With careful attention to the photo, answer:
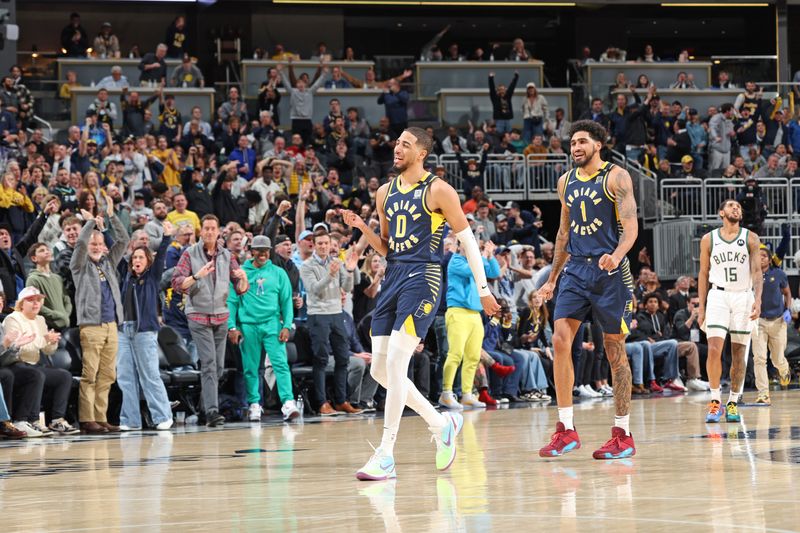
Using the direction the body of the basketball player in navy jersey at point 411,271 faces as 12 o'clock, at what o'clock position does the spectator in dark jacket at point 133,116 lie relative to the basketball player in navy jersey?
The spectator in dark jacket is roughly at 4 o'clock from the basketball player in navy jersey.

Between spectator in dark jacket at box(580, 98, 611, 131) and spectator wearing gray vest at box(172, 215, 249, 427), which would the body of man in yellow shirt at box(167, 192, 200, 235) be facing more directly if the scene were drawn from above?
the spectator wearing gray vest

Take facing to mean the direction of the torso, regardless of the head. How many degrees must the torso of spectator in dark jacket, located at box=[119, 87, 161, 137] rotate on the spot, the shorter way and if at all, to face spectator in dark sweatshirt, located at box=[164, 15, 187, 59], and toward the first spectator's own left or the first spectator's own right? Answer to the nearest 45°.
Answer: approximately 180°

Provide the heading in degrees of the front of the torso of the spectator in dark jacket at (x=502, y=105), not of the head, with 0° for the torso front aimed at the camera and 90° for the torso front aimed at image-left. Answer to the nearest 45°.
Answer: approximately 0°

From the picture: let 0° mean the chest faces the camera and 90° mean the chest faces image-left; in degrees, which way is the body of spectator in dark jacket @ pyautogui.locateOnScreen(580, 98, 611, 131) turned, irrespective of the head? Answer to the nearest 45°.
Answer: approximately 0°

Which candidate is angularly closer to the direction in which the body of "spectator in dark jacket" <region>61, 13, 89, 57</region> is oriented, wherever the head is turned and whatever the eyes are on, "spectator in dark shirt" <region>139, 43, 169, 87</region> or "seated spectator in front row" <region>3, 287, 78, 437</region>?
the seated spectator in front row
